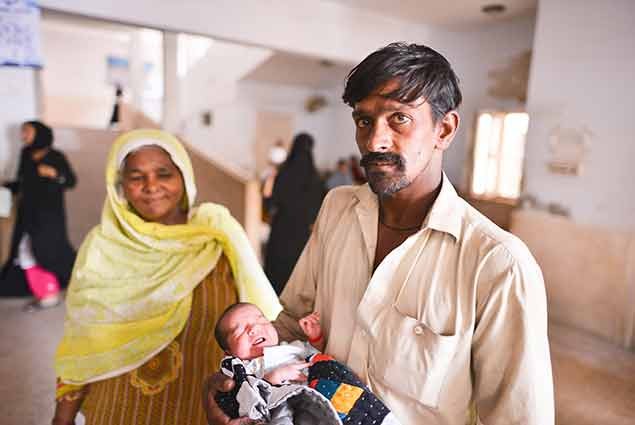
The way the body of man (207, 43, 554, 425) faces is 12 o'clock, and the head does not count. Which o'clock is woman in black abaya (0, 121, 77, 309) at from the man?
The woman in black abaya is roughly at 3 o'clock from the man.

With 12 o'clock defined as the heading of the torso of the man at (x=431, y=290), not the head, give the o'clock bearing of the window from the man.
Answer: The window is roughly at 5 o'clock from the man.

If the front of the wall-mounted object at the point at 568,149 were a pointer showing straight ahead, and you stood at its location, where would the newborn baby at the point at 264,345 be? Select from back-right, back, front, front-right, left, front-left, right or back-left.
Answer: front

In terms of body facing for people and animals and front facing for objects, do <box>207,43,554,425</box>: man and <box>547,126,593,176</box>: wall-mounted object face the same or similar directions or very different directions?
same or similar directions

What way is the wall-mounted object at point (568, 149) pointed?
toward the camera

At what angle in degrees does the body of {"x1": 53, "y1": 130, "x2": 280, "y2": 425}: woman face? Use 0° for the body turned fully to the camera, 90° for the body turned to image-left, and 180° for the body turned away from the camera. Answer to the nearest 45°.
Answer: approximately 0°

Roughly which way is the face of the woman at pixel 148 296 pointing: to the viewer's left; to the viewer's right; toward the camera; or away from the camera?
toward the camera

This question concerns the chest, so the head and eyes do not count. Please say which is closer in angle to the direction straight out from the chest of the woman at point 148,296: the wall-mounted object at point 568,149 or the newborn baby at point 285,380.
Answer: the newborn baby
